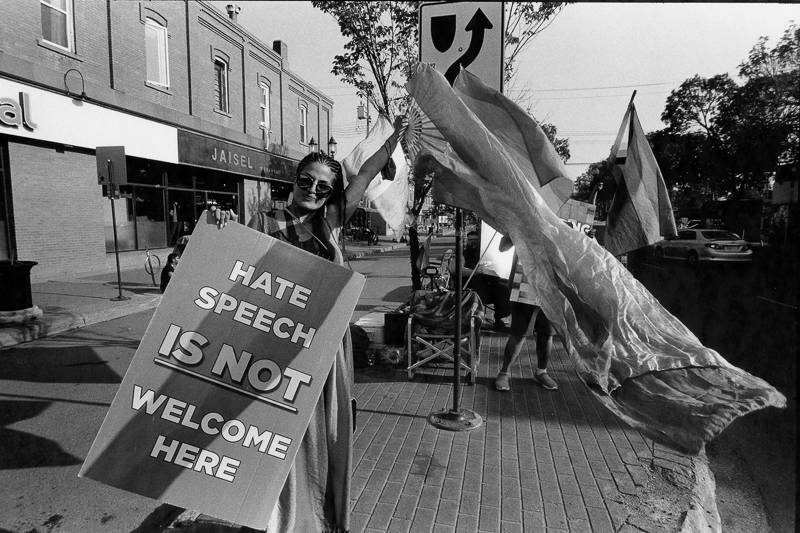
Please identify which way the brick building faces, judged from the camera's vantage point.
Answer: facing the viewer and to the right of the viewer

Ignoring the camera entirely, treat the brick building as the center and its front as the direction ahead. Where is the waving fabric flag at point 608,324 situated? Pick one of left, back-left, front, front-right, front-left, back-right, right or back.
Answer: front-right

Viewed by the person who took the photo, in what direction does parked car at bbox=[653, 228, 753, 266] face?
facing away from the viewer and to the left of the viewer

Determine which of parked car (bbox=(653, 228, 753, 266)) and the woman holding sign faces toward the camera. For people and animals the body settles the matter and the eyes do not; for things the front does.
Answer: the woman holding sign

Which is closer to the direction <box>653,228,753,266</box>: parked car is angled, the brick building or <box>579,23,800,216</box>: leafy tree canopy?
the leafy tree canopy

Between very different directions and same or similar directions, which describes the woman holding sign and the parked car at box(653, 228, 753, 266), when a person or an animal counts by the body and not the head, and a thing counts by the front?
very different directions

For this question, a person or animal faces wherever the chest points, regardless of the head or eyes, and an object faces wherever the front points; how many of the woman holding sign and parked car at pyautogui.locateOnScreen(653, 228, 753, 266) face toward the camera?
1

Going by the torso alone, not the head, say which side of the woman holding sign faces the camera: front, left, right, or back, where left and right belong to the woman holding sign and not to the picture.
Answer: front

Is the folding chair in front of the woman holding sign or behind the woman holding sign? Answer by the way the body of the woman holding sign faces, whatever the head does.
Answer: behind
